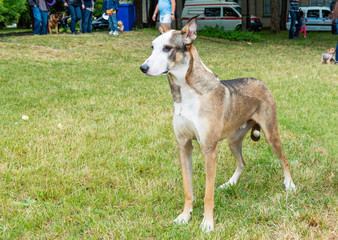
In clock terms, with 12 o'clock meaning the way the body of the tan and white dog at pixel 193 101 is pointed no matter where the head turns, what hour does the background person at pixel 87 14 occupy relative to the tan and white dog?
The background person is roughly at 4 o'clock from the tan and white dog.

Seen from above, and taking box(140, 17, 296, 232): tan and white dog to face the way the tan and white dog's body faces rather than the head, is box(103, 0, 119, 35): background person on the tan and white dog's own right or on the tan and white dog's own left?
on the tan and white dog's own right

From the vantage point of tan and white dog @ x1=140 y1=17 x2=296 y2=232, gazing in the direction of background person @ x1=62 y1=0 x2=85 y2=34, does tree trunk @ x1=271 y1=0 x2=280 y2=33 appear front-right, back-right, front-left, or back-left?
front-right

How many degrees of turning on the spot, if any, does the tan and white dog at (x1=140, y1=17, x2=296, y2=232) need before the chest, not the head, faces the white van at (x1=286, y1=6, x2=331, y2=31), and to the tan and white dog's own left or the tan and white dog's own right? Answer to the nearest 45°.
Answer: approximately 135° to the tan and white dog's own right

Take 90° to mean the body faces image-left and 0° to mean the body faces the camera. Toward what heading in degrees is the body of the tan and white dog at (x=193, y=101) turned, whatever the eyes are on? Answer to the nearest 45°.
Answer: approximately 45°

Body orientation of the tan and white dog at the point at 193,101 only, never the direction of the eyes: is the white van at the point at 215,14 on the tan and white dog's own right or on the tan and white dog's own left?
on the tan and white dog's own right
